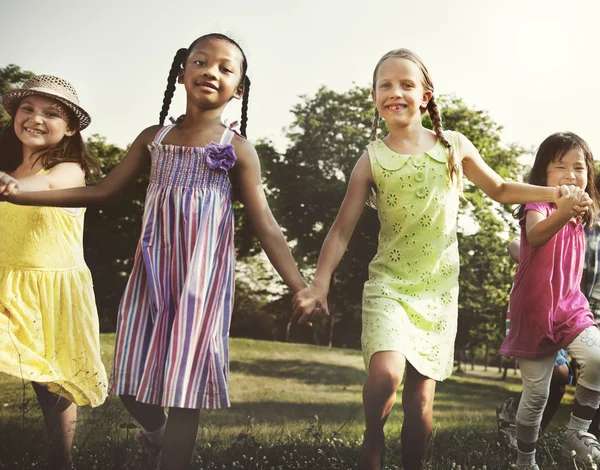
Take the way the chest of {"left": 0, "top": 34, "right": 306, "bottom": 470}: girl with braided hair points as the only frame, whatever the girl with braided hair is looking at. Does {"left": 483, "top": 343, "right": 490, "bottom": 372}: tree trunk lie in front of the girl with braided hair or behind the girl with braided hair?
behind

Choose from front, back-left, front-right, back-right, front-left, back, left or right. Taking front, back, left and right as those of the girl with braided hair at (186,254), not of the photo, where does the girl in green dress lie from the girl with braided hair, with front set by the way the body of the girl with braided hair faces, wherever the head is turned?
left

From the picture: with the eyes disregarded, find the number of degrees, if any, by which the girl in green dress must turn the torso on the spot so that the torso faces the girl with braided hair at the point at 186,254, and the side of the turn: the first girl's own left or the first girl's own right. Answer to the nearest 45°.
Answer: approximately 45° to the first girl's own right

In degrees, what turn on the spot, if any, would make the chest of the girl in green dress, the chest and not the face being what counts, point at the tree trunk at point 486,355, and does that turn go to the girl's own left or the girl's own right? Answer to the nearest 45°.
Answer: approximately 180°

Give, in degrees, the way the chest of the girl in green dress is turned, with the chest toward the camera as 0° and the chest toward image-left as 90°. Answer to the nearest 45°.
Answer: approximately 0°

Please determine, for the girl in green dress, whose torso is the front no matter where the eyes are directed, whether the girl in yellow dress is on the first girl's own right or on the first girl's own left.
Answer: on the first girl's own right

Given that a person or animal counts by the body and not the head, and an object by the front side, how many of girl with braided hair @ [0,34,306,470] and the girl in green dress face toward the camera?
2

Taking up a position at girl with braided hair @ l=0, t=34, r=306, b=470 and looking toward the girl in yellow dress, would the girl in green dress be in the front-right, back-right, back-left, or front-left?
back-right

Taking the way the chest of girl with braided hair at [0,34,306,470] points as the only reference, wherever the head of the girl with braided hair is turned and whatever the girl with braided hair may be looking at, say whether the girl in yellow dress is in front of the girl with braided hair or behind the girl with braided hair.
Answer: behind

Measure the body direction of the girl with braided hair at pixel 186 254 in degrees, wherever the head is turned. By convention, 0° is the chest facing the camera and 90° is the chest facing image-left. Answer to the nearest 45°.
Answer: approximately 0°

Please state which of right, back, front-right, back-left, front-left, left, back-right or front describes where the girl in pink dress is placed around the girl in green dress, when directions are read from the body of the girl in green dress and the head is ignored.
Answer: back-left
